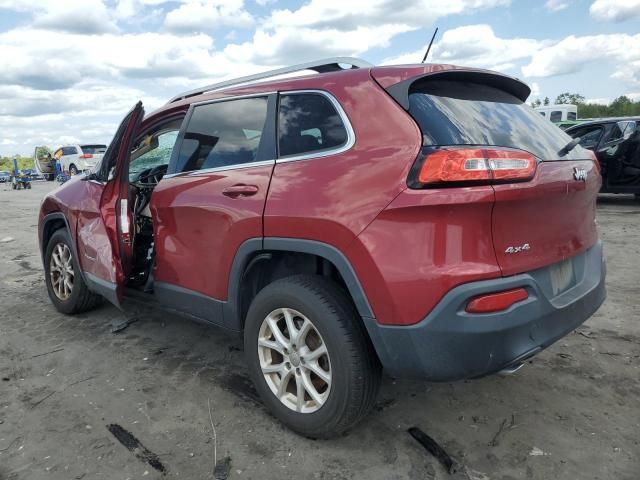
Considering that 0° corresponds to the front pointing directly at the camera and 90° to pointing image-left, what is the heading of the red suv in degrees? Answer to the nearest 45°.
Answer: approximately 135°

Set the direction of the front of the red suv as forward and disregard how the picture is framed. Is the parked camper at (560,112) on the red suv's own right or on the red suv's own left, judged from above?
on the red suv's own right

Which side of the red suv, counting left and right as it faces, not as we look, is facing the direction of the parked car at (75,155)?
front

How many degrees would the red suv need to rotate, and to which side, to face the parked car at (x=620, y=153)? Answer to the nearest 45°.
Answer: approximately 90° to its right

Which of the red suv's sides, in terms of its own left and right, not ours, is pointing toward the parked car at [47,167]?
front
